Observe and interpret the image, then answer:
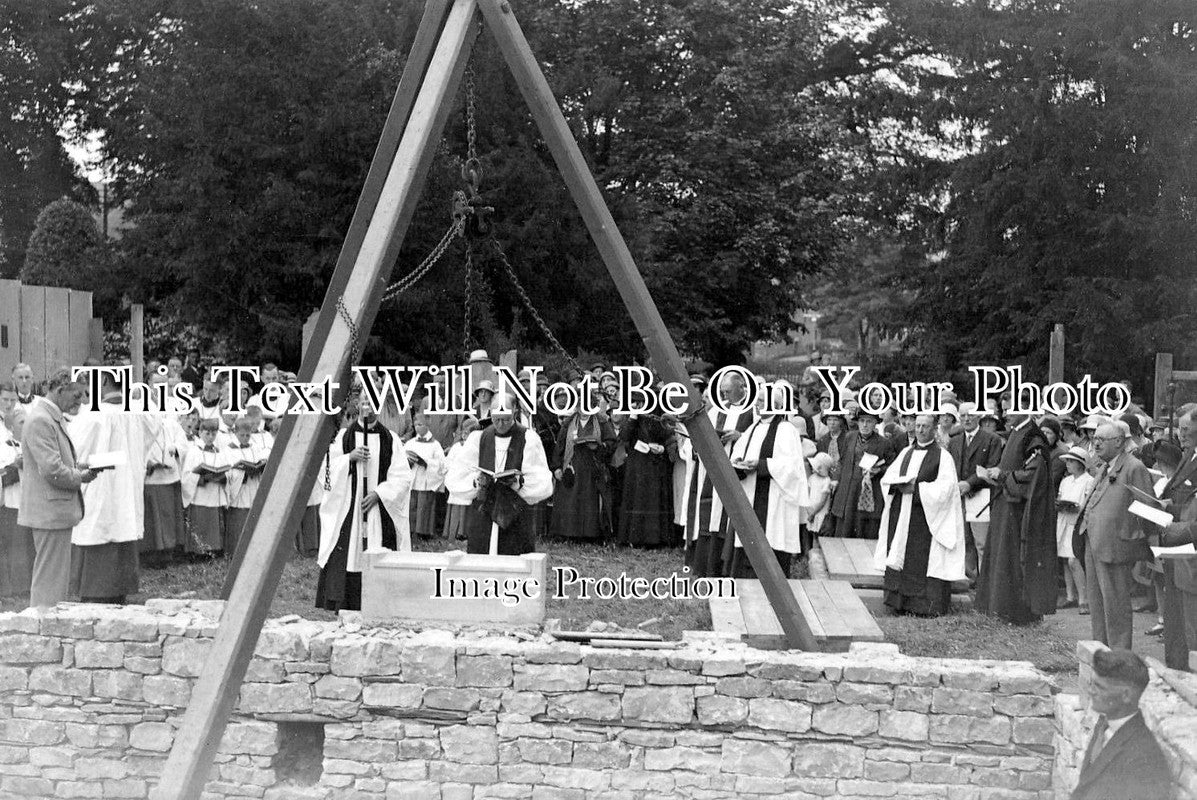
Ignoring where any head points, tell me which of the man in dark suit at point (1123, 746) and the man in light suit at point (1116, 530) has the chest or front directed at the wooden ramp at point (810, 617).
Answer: the man in light suit

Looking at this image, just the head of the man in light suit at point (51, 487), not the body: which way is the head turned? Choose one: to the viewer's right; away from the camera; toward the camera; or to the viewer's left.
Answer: to the viewer's right

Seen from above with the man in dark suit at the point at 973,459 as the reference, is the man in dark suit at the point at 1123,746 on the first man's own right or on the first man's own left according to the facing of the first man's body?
on the first man's own left

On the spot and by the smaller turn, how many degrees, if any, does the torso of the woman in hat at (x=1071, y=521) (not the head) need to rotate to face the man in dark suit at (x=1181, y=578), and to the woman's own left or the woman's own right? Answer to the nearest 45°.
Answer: approximately 45° to the woman's own left

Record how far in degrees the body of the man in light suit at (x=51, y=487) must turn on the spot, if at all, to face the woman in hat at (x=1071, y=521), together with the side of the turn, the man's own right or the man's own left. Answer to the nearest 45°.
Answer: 0° — they already face them

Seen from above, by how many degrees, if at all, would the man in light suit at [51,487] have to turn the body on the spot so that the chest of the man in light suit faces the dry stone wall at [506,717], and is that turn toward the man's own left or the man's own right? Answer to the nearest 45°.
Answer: approximately 45° to the man's own right

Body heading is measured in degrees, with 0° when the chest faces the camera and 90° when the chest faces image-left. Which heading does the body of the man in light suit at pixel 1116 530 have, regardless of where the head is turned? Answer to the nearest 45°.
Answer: approximately 45°

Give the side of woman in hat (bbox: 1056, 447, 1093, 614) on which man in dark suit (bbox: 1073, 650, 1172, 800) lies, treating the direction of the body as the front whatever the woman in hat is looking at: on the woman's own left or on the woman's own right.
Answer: on the woman's own left

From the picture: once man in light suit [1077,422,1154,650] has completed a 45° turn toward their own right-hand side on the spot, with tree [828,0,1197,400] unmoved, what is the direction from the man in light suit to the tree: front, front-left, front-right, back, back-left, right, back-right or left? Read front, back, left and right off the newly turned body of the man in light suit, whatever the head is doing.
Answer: right

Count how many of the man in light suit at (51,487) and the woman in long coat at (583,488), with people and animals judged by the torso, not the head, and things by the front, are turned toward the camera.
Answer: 1

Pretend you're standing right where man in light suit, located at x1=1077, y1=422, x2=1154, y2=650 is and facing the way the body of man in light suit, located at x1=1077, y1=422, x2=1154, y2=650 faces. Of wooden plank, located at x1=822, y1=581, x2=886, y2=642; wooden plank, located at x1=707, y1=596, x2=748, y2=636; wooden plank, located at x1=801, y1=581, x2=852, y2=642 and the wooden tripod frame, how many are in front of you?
4
